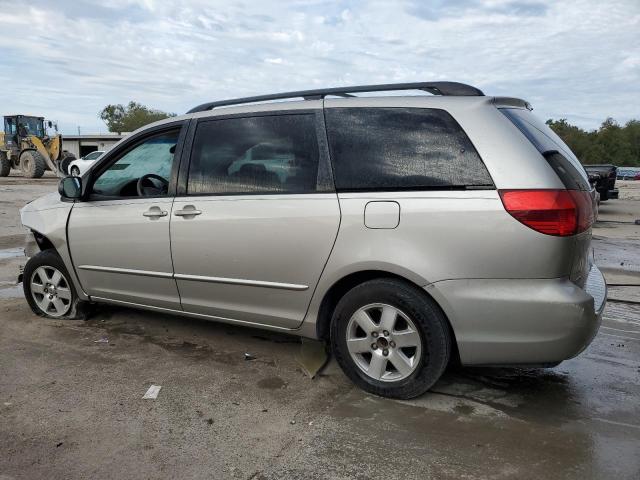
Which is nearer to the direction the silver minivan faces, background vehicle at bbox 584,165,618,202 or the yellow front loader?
the yellow front loader

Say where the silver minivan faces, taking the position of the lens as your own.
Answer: facing away from the viewer and to the left of the viewer

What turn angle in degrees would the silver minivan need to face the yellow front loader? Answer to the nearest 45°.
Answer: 0° — it already faces it
